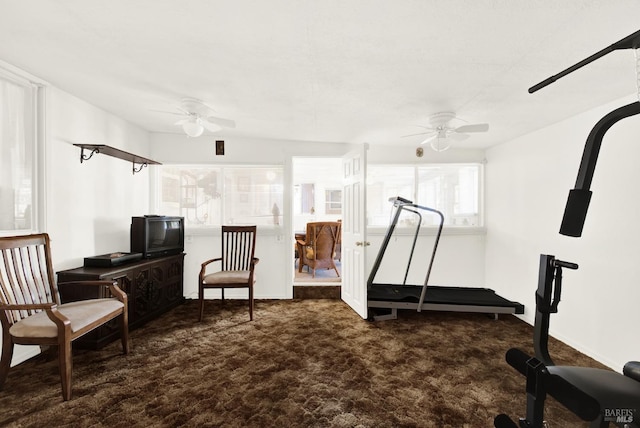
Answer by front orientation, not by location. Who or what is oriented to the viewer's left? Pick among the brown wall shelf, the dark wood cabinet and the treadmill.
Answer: the treadmill

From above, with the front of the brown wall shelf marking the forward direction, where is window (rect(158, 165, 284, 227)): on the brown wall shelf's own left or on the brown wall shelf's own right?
on the brown wall shelf's own left

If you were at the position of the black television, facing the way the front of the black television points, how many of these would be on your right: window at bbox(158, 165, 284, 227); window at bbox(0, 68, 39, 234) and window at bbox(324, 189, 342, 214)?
1

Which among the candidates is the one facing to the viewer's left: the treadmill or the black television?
the treadmill

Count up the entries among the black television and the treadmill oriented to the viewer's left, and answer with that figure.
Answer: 1

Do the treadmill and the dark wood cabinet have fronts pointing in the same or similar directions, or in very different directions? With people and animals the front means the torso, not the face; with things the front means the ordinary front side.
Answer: very different directions

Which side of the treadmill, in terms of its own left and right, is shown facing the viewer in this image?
left

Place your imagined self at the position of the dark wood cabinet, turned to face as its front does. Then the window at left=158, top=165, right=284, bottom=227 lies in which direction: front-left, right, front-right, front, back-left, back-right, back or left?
left

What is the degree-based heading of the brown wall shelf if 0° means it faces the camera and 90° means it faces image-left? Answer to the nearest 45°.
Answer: approximately 315°

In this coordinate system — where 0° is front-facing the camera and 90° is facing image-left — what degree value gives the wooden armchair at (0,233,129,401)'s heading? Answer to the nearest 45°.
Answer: approximately 315°

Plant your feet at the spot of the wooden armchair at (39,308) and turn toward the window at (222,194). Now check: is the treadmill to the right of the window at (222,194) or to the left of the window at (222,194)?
right

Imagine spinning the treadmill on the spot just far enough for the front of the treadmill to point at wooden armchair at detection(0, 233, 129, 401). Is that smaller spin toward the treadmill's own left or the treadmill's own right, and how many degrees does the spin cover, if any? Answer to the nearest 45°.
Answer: approximately 45° to the treadmill's own left
